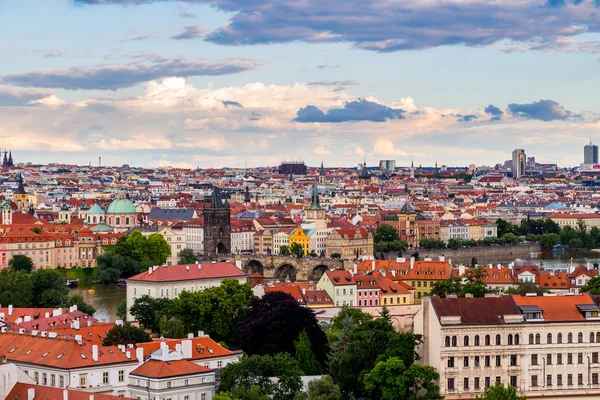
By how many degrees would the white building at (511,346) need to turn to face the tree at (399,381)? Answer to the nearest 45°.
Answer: approximately 45° to its right

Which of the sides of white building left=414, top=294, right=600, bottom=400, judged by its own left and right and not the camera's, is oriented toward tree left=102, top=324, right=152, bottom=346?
right

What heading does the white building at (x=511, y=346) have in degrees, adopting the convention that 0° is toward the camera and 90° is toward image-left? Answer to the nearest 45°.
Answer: approximately 0°

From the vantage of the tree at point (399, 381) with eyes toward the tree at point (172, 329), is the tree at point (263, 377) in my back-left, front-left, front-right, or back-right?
front-left

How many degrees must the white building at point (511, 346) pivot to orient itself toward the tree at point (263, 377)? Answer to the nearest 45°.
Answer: approximately 45° to its right

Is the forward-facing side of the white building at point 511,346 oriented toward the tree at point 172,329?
no

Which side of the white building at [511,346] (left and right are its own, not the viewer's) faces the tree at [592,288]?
back

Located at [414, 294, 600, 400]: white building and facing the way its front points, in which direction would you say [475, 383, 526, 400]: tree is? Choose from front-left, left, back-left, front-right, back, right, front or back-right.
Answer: front

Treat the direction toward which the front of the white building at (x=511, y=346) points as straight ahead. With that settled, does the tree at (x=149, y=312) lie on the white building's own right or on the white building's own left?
on the white building's own right

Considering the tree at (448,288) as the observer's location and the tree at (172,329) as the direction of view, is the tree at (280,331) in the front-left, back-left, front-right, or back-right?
front-left

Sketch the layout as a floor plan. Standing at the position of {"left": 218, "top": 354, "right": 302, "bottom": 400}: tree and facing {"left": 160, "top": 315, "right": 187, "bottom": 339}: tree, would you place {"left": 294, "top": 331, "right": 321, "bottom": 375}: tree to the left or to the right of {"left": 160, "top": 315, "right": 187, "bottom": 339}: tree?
right

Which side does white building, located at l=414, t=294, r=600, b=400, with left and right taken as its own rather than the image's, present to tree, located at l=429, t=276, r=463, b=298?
back

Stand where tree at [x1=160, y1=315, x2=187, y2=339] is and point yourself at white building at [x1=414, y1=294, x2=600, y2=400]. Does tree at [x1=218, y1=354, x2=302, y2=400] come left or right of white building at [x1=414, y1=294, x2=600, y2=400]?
right
